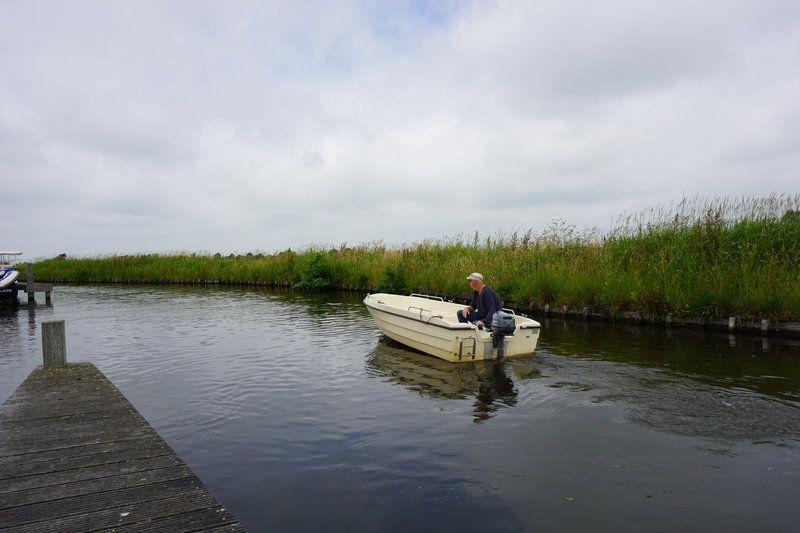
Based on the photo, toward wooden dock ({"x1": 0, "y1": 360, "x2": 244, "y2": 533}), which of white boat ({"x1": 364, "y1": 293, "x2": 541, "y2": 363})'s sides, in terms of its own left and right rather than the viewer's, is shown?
left

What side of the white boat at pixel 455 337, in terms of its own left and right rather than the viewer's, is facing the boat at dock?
front

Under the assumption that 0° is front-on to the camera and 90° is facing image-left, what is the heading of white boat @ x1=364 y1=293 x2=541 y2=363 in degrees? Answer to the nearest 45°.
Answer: approximately 135°
